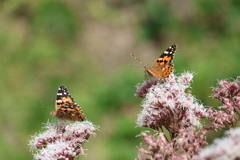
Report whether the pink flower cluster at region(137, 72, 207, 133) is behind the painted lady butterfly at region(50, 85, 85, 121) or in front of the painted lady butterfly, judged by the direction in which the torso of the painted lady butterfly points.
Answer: behind
